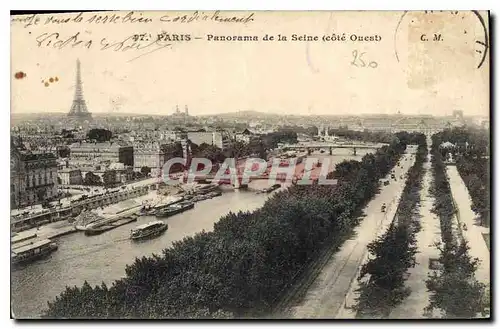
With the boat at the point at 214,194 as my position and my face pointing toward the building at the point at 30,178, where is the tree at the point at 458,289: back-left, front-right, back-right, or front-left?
back-left
